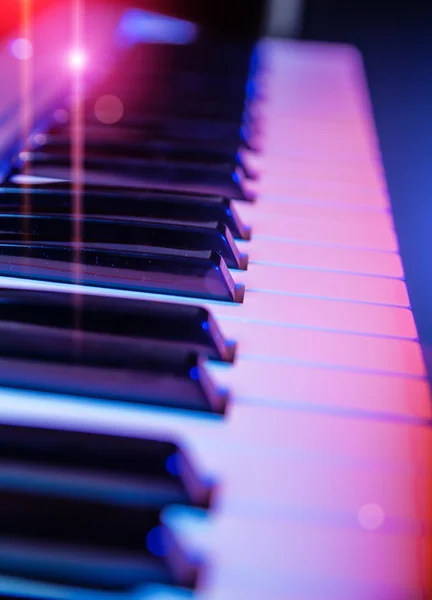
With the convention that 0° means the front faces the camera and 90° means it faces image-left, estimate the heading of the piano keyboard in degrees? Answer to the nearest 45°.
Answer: approximately 270°
